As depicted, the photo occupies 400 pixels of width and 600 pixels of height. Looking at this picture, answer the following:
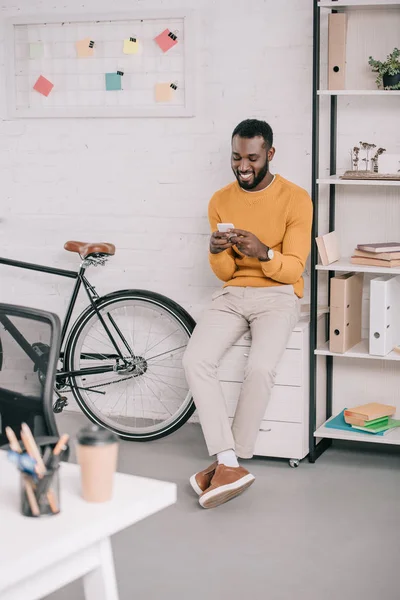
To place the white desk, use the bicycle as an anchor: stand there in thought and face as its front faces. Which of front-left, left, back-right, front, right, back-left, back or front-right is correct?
left

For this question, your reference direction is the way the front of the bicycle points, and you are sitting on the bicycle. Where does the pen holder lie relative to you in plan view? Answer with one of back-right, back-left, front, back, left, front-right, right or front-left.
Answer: left

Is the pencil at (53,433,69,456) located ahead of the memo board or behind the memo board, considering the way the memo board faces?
ahead

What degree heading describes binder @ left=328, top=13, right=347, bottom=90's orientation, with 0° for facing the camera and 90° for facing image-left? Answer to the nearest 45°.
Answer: approximately 0°

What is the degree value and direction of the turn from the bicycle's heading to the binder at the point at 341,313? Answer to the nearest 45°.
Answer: approximately 135° to its left

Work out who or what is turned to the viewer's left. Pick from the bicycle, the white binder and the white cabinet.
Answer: the bicycle

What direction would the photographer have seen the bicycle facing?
facing to the left of the viewer

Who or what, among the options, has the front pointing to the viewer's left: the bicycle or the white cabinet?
the bicycle

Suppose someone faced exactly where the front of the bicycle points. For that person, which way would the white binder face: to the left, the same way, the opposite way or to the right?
to the left
